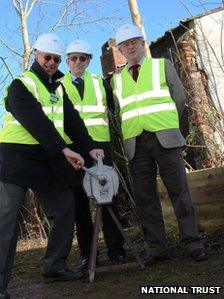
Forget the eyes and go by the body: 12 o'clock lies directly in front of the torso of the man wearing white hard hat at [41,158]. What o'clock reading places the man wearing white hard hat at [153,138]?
the man wearing white hard hat at [153,138] is roughly at 10 o'clock from the man wearing white hard hat at [41,158].

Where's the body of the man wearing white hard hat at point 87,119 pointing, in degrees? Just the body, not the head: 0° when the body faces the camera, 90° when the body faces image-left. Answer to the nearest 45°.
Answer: approximately 0°

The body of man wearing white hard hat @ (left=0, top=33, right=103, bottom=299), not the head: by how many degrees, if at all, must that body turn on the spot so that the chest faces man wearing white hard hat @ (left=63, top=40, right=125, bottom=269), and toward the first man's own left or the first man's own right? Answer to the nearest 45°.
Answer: approximately 90° to the first man's own left

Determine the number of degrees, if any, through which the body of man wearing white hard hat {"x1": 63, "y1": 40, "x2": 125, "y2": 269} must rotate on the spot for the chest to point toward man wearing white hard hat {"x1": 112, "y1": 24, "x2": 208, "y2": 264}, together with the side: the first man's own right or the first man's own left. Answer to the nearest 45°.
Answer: approximately 45° to the first man's own left

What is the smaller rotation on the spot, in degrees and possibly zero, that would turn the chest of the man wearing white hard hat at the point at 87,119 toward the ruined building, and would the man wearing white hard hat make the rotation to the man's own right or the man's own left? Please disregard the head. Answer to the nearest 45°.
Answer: approximately 135° to the man's own left
